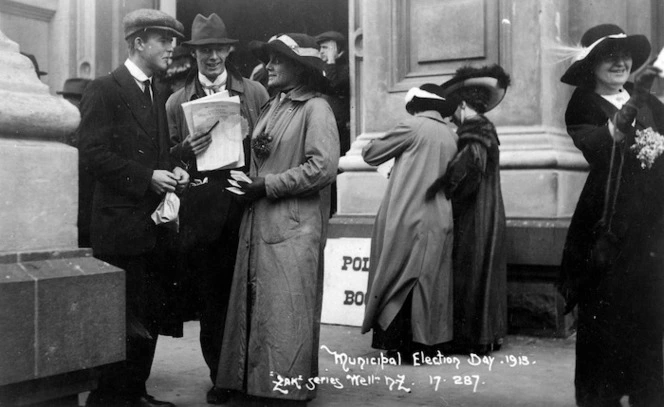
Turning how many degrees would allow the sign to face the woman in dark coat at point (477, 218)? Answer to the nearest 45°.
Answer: approximately 45° to its left

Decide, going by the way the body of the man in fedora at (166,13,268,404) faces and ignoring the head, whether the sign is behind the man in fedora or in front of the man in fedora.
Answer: behind

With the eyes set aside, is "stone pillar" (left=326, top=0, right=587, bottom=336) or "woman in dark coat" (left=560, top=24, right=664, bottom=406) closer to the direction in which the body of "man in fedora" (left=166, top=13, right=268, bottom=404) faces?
the woman in dark coat

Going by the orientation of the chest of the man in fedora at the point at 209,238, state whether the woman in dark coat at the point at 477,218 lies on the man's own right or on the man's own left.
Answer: on the man's own left

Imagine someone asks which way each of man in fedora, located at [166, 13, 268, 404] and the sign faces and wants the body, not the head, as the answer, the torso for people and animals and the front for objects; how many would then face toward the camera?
2

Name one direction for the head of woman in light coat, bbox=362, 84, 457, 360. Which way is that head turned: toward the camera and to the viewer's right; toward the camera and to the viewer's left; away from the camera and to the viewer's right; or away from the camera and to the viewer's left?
away from the camera and to the viewer's right
